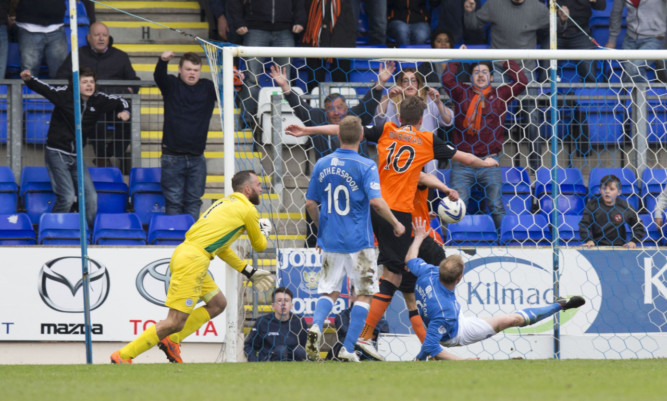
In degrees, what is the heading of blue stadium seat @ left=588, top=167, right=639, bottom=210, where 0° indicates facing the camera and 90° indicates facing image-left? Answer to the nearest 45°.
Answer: approximately 0°

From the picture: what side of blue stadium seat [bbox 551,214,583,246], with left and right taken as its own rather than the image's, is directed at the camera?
front

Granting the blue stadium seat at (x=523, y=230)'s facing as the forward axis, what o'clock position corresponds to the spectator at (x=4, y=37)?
The spectator is roughly at 3 o'clock from the blue stadium seat.

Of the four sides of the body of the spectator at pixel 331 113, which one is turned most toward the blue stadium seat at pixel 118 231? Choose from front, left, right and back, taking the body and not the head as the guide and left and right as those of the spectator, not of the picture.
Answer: right

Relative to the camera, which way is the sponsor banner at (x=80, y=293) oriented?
toward the camera

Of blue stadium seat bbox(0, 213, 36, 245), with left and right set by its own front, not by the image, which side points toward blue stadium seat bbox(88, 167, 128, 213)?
left

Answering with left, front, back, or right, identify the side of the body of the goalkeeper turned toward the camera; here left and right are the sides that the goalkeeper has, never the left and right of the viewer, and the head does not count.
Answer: right

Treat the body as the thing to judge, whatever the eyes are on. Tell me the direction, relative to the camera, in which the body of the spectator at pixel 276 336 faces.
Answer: toward the camera

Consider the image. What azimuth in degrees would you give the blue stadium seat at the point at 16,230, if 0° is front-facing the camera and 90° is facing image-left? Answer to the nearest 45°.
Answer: approximately 0°

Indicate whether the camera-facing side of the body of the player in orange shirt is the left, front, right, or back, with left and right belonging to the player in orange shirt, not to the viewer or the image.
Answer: back

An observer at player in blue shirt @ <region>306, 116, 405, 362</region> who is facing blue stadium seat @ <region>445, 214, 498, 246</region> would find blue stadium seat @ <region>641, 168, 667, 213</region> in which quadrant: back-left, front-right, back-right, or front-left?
front-right

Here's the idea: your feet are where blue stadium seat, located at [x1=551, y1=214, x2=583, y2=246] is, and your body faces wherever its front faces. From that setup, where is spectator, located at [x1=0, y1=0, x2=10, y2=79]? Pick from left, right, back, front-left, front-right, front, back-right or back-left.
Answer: right

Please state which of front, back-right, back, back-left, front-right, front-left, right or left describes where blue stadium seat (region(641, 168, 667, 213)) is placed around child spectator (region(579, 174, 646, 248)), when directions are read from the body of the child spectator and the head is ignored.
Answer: back-left
